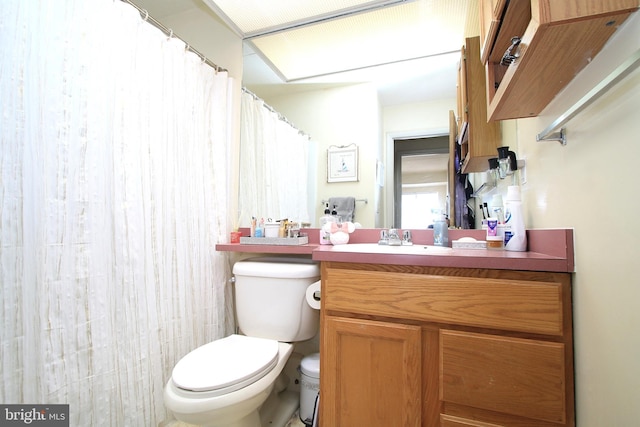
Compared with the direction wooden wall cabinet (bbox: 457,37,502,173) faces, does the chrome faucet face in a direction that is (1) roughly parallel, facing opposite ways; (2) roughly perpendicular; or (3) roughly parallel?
roughly perpendicular

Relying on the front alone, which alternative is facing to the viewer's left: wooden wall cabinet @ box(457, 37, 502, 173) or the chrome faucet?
the wooden wall cabinet

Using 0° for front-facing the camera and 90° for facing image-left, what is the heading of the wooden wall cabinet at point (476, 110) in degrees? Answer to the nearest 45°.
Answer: approximately 90°

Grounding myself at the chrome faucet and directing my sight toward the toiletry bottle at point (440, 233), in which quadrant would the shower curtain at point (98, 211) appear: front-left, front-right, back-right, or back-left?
back-right

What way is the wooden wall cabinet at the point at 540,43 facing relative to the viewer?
to the viewer's left

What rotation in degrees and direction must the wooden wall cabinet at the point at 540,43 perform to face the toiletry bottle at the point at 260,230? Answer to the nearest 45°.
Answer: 0° — it already faces it

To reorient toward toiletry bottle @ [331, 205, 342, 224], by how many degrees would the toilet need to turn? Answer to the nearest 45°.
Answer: approximately 180°
